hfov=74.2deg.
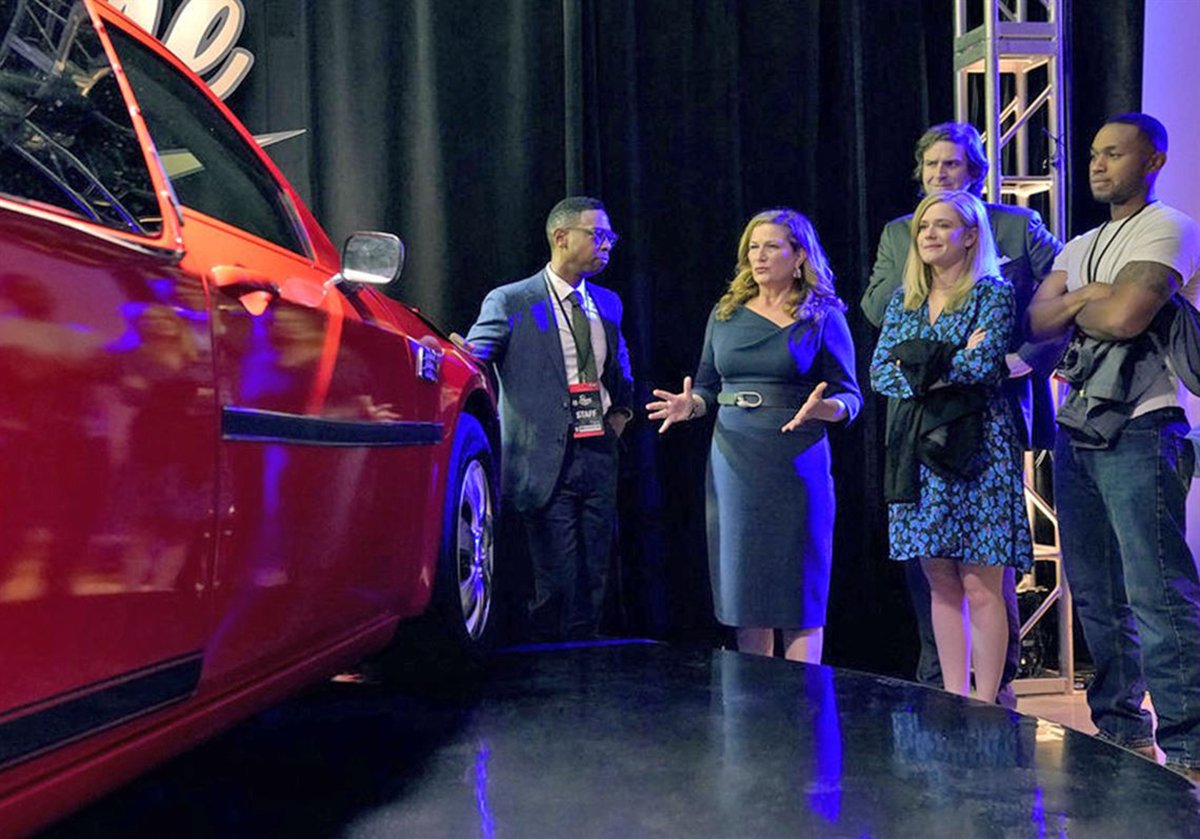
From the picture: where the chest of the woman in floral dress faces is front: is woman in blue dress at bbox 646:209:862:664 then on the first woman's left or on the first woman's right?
on the first woman's right

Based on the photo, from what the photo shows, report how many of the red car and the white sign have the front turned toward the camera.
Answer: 1

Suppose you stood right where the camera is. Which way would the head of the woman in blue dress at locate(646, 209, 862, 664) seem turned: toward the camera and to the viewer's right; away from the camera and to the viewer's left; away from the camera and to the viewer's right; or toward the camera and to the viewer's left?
toward the camera and to the viewer's left

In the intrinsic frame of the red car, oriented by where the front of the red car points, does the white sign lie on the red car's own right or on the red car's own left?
on the red car's own left

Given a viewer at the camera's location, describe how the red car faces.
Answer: facing away from the viewer and to the right of the viewer

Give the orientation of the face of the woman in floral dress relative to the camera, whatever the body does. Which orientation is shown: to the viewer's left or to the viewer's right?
to the viewer's left
